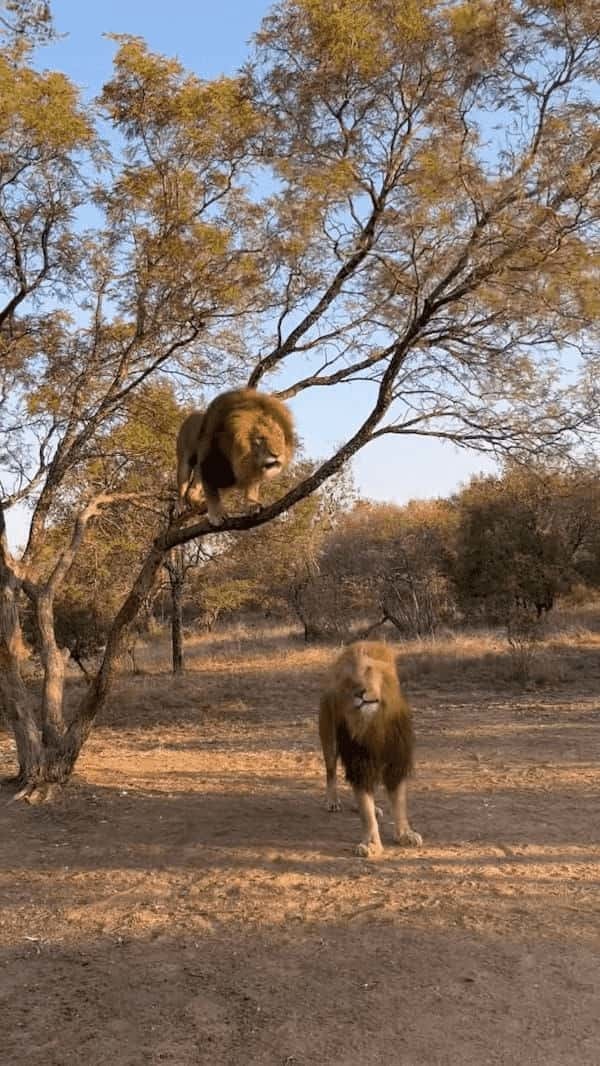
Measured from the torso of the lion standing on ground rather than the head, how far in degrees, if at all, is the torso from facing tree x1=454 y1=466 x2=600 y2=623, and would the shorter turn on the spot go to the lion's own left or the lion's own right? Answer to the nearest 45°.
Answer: approximately 180°

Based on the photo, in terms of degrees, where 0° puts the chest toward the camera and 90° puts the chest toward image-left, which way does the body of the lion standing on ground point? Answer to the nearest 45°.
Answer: approximately 0°
